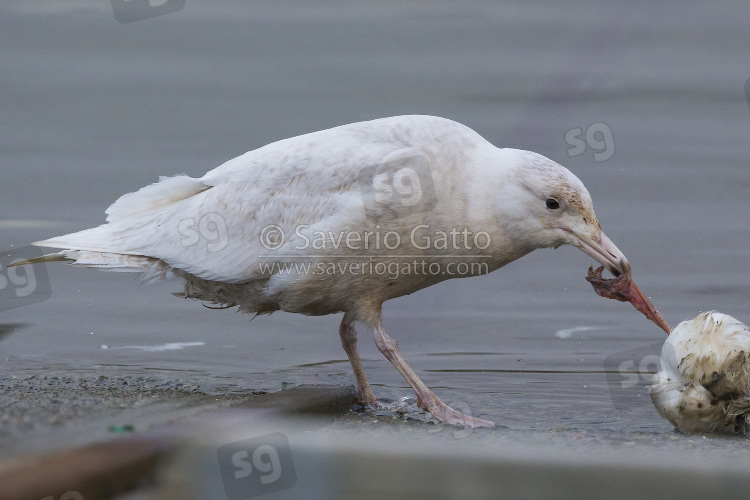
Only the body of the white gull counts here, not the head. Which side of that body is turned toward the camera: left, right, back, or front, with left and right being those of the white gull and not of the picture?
right
